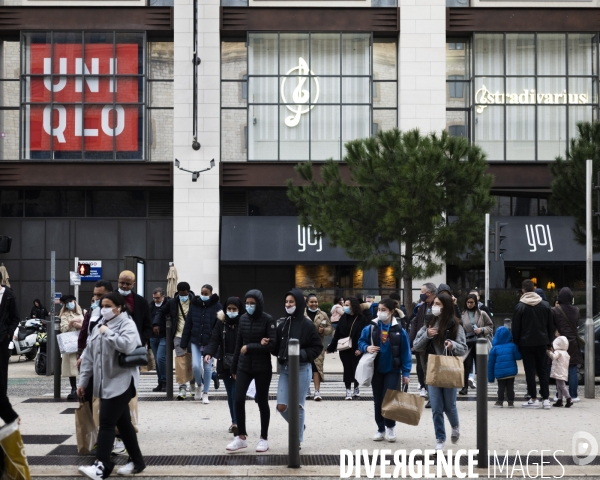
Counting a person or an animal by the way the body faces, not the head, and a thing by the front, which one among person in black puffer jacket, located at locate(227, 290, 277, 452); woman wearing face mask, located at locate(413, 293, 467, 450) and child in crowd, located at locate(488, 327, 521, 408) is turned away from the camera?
the child in crowd

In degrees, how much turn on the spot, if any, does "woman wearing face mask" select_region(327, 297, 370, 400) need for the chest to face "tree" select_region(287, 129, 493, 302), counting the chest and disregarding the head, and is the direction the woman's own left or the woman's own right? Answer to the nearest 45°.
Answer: approximately 135° to the woman's own right

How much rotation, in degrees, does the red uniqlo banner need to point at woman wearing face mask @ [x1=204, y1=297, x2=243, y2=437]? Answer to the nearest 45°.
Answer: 0° — it already faces them

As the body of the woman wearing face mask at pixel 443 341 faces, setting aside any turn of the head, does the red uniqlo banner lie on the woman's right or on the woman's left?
on the woman's right

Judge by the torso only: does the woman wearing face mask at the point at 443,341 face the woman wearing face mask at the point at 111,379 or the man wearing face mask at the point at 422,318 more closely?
the woman wearing face mask

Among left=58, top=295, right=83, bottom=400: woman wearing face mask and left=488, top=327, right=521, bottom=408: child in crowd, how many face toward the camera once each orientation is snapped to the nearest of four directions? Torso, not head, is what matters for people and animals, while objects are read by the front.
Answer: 1

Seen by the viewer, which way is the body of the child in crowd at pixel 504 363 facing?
away from the camera

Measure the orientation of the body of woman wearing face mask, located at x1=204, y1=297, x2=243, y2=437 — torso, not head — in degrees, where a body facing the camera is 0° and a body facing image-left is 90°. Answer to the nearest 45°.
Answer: approximately 0°

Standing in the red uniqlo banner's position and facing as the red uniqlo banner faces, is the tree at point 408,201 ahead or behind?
ahead
